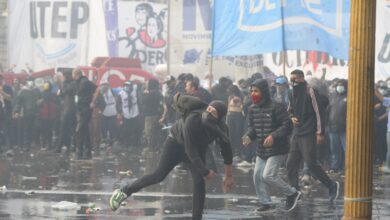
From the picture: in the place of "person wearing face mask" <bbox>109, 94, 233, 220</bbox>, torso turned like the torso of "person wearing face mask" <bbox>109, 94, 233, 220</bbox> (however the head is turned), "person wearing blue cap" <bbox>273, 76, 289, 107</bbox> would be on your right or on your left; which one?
on your left

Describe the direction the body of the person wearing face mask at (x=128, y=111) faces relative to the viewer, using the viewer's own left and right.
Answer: facing the viewer

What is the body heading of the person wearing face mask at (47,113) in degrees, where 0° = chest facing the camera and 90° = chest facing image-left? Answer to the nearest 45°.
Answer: approximately 0°

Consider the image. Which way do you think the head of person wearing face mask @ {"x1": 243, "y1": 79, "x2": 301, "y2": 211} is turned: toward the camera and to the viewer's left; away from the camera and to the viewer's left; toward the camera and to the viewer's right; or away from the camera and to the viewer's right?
toward the camera and to the viewer's left

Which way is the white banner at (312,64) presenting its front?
toward the camera

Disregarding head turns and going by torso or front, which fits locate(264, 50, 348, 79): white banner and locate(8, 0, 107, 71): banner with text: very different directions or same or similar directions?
same or similar directions

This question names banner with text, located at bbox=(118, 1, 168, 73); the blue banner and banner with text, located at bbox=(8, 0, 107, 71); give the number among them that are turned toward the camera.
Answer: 3

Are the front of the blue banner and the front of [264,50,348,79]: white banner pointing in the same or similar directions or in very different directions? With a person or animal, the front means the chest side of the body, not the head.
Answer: same or similar directions

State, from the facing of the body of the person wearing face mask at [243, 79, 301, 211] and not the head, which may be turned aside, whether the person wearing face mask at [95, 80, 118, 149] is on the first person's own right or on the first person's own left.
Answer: on the first person's own right

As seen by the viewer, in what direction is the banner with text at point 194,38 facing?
toward the camera

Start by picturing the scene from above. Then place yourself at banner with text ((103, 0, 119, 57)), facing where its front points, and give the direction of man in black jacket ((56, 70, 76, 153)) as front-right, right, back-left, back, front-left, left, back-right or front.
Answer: front

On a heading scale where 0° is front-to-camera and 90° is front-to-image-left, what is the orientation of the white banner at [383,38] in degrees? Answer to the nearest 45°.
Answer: approximately 0°

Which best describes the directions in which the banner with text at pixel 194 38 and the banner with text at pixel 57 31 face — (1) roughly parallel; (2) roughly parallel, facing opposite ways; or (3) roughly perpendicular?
roughly parallel
